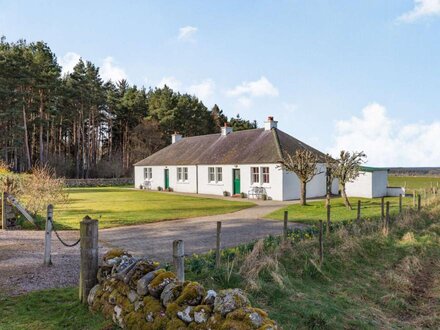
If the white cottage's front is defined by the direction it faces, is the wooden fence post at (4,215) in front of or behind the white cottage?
in front

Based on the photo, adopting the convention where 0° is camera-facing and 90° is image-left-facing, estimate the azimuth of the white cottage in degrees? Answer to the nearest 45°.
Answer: approximately 45°

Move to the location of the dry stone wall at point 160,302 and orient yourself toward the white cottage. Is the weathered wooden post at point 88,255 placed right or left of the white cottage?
left

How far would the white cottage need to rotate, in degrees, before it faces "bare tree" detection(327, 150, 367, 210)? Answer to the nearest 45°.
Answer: approximately 90° to its left

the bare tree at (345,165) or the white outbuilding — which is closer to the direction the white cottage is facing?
the bare tree

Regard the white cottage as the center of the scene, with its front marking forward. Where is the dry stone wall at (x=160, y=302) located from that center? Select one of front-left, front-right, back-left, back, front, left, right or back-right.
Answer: front-left

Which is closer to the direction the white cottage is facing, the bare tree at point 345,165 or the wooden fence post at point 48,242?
the wooden fence post

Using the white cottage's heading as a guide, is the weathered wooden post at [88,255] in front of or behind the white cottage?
in front

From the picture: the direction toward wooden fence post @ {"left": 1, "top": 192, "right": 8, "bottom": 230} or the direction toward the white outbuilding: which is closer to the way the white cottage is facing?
the wooden fence post

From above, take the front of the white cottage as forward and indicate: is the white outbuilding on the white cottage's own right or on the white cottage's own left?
on the white cottage's own left
